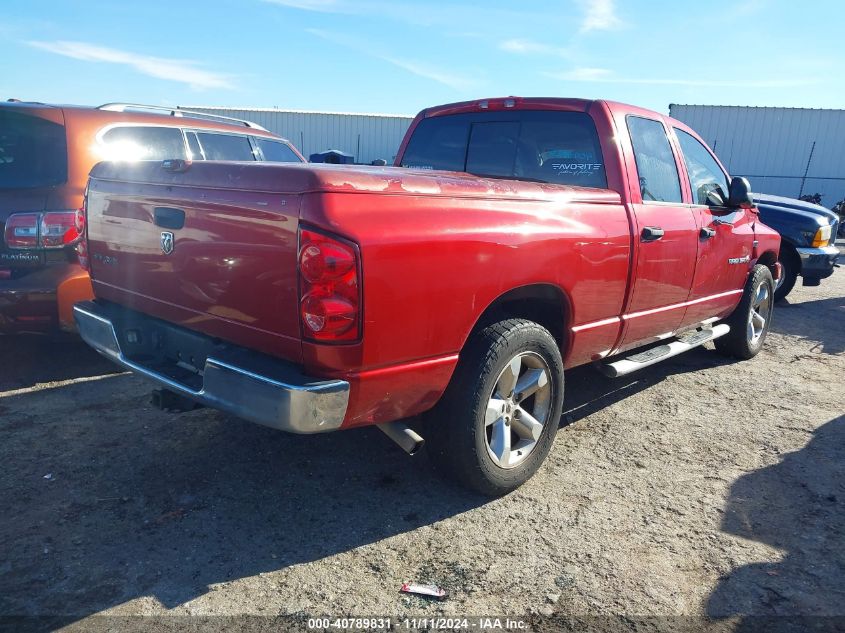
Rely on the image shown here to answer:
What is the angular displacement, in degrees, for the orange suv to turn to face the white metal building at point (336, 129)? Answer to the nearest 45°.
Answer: approximately 45° to its left

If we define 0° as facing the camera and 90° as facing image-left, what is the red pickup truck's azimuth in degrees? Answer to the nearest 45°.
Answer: approximately 225°

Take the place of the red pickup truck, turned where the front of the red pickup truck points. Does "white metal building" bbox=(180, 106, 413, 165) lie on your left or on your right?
on your left

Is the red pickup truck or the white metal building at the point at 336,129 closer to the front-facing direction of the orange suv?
the white metal building

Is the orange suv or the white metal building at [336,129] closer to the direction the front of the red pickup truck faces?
the white metal building

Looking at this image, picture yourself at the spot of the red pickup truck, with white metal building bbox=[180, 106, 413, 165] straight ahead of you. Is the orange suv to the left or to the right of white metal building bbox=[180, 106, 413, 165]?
left

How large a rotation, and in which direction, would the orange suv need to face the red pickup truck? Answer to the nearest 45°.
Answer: approximately 90° to its right

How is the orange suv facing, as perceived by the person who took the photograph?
facing away from the viewer and to the right of the viewer

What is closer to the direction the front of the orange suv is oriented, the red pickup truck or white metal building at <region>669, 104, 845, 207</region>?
the white metal building

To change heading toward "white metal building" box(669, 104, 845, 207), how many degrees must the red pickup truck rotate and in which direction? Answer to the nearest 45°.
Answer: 0° — it already faces it
